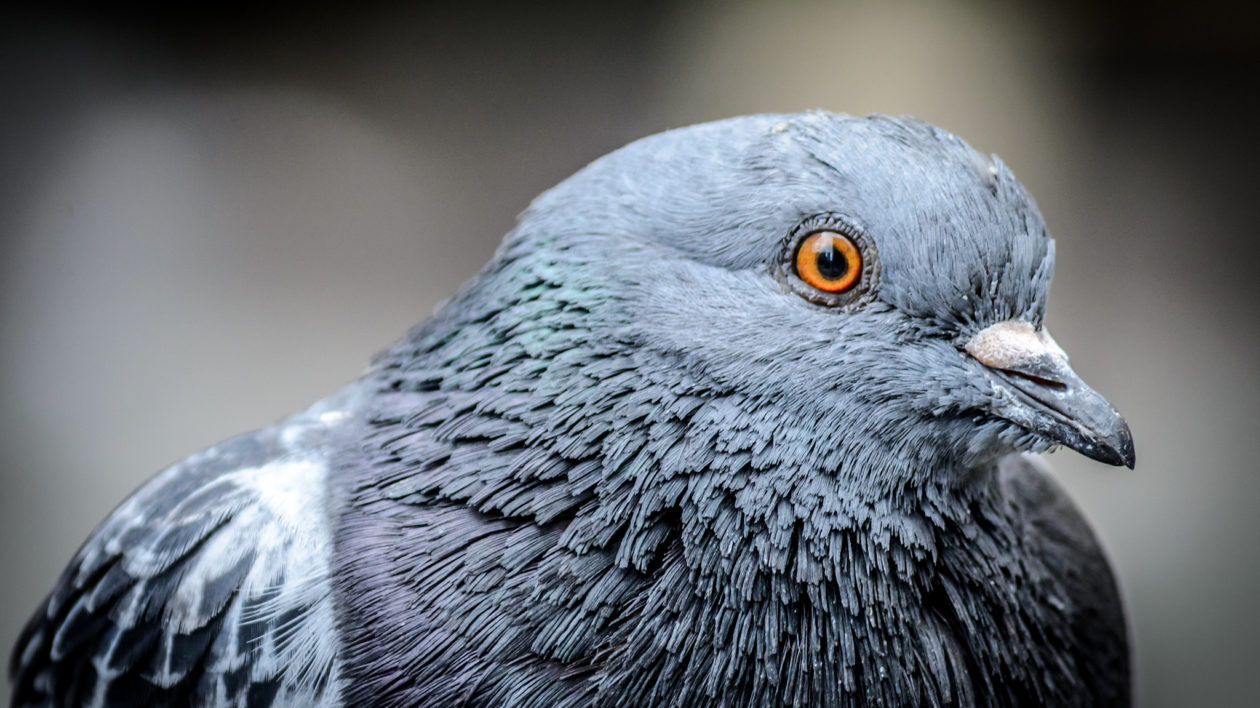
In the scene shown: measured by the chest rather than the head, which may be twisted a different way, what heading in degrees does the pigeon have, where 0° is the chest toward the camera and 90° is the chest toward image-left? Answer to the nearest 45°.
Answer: approximately 315°
